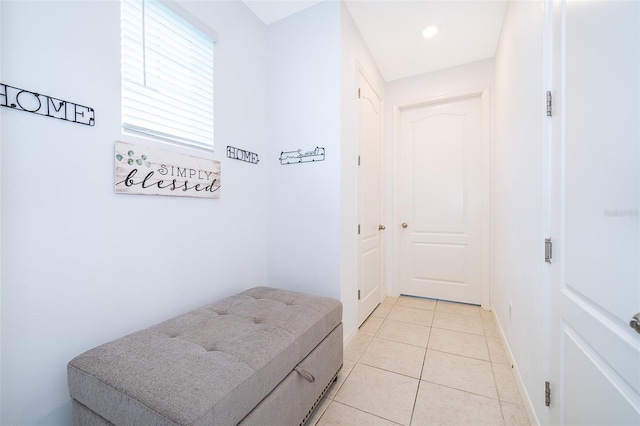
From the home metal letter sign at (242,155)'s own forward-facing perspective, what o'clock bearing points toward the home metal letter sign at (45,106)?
the home metal letter sign at (45,106) is roughly at 3 o'clock from the home metal letter sign at (242,155).

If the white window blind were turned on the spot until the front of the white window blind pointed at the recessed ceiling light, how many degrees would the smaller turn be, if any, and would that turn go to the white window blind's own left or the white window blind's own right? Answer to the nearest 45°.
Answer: approximately 45° to the white window blind's own left

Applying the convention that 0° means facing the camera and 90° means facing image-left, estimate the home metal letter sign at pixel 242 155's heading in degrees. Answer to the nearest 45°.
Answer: approximately 315°

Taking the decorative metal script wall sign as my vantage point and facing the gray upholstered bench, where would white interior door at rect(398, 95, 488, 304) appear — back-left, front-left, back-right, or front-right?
back-left

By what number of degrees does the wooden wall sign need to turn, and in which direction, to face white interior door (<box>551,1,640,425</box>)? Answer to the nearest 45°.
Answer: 0° — it already faces it

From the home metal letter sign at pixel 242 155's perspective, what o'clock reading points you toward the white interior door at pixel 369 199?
The white interior door is roughly at 10 o'clock from the home metal letter sign.

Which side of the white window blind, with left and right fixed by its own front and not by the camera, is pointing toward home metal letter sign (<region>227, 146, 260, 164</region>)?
left

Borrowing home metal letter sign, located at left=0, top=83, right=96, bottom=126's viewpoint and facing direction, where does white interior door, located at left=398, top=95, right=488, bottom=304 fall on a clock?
The white interior door is roughly at 11 o'clock from the home metal letter sign.

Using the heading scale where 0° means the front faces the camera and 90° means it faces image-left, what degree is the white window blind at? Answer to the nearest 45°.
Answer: approximately 315°
